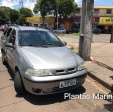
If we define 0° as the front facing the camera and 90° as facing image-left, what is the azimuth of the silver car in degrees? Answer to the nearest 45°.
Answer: approximately 315°

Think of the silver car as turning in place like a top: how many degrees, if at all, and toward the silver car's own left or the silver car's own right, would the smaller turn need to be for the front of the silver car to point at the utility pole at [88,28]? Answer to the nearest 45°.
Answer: approximately 90° to the silver car's own left
